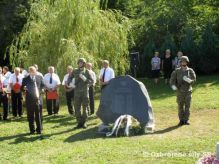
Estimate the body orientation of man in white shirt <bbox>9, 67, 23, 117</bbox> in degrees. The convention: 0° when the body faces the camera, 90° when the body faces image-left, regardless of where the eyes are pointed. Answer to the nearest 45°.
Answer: approximately 0°

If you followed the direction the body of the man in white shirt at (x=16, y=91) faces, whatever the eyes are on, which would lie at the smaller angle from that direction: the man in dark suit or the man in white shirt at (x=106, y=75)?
the man in dark suit

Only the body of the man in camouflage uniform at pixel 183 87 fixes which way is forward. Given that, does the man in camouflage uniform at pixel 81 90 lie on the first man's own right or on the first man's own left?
on the first man's own right

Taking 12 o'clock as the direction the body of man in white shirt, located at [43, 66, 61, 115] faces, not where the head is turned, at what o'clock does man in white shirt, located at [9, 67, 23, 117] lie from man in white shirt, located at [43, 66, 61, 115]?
man in white shirt, located at [9, 67, 23, 117] is roughly at 3 o'clock from man in white shirt, located at [43, 66, 61, 115].

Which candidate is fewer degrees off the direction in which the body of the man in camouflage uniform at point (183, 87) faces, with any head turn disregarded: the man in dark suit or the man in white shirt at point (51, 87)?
the man in dark suit

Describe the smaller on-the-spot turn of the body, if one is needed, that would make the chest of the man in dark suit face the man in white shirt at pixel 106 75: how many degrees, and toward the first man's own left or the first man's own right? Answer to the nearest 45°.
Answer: approximately 135° to the first man's own left
